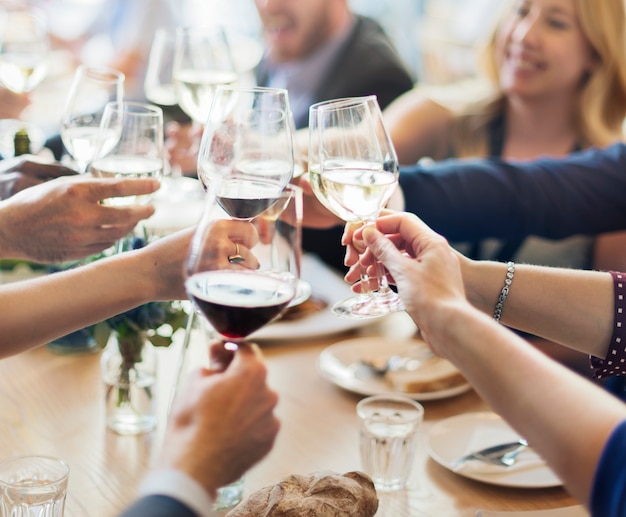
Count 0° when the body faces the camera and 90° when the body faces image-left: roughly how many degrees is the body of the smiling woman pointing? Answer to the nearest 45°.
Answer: approximately 45°

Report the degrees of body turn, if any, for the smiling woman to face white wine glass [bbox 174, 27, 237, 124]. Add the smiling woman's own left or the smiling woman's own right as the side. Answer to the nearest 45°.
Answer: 0° — they already face it

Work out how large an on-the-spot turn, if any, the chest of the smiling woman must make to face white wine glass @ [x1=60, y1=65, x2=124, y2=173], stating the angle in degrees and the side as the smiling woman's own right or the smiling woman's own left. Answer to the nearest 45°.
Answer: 0° — they already face it

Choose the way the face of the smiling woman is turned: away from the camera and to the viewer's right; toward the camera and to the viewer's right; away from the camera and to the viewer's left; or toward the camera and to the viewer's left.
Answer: toward the camera and to the viewer's left

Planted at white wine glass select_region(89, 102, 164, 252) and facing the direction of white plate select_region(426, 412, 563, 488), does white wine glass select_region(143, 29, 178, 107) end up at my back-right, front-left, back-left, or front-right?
back-left

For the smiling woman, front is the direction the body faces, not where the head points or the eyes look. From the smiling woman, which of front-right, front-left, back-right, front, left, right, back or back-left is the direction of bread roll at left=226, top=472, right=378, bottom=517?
front-left

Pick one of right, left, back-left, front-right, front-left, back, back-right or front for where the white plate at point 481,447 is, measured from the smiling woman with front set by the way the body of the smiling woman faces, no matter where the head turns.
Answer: front-left

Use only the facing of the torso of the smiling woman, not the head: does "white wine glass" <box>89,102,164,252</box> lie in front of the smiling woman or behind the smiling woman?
in front

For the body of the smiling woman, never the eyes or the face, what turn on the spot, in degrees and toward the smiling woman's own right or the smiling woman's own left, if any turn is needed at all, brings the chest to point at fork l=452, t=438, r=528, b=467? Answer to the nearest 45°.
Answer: approximately 45° to the smiling woman's own left
